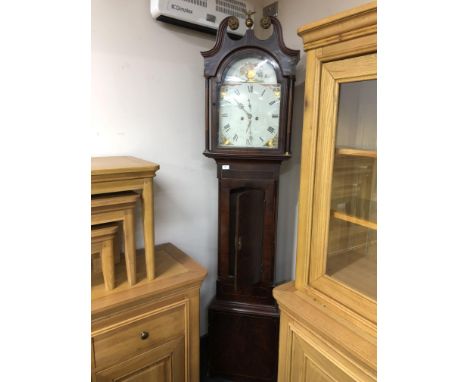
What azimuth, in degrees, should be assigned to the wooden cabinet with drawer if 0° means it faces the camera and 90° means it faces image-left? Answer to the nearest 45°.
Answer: approximately 315°

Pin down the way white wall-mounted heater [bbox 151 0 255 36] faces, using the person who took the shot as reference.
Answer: facing the viewer and to the right of the viewer

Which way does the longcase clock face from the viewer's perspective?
toward the camera

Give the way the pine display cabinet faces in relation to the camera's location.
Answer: facing the viewer and to the left of the viewer

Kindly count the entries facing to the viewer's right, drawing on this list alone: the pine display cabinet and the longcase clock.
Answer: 0

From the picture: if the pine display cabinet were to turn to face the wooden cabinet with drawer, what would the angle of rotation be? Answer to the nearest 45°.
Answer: approximately 45° to its right
